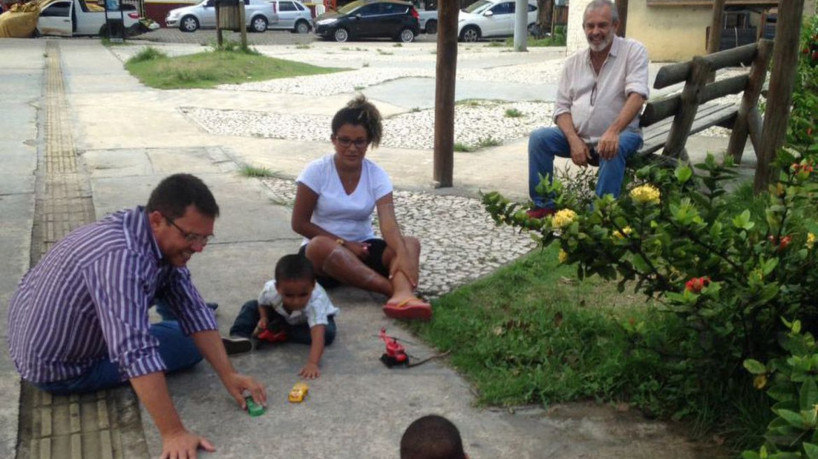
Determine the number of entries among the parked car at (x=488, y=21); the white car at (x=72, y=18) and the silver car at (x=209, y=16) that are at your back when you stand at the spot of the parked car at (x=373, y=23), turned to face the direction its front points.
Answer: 1

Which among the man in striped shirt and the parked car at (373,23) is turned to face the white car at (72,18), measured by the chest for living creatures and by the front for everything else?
the parked car

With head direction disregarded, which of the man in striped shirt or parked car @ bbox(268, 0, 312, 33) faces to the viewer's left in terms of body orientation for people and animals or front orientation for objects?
the parked car

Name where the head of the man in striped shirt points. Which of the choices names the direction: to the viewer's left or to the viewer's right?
to the viewer's right

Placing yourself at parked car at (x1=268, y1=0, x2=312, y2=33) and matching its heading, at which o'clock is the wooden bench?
The wooden bench is roughly at 9 o'clock from the parked car.

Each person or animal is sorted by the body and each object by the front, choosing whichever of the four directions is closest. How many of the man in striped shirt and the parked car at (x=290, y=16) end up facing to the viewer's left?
1

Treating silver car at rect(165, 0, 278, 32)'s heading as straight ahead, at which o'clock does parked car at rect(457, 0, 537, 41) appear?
The parked car is roughly at 7 o'clock from the silver car.

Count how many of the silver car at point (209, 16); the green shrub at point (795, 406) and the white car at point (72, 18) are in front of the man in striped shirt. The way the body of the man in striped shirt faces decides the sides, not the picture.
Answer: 1

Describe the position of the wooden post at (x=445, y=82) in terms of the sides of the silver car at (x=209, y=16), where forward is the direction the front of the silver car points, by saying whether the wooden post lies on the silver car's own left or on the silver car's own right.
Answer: on the silver car's own left

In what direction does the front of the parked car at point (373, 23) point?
to the viewer's left

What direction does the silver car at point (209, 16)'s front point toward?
to the viewer's left

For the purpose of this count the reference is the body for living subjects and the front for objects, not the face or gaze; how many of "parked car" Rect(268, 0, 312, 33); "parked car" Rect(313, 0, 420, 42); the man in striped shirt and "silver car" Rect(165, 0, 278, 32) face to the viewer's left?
3

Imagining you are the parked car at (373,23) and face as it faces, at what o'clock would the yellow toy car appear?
The yellow toy car is roughly at 9 o'clock from the parked car.
